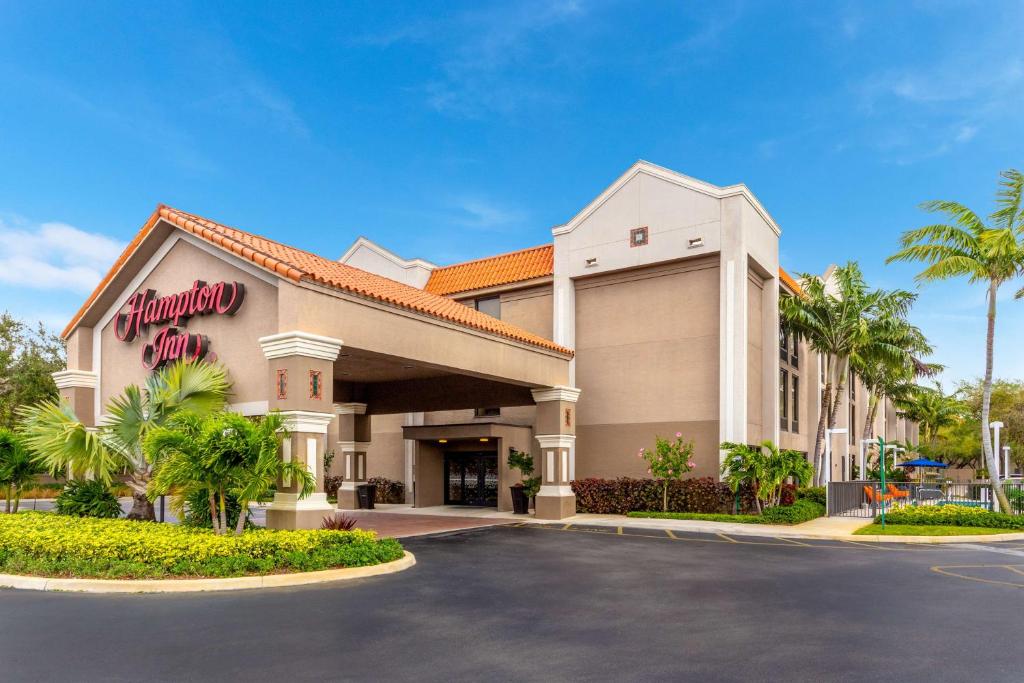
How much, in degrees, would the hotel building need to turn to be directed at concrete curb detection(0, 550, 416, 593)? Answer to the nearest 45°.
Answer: approximately 45° to its left

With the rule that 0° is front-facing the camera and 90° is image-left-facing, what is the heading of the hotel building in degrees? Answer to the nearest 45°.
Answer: approximately 45°

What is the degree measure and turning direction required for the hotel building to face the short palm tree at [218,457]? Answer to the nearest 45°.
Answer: approximately 45° to its left

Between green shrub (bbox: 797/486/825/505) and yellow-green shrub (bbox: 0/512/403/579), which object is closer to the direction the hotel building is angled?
the yellow-green shrub
